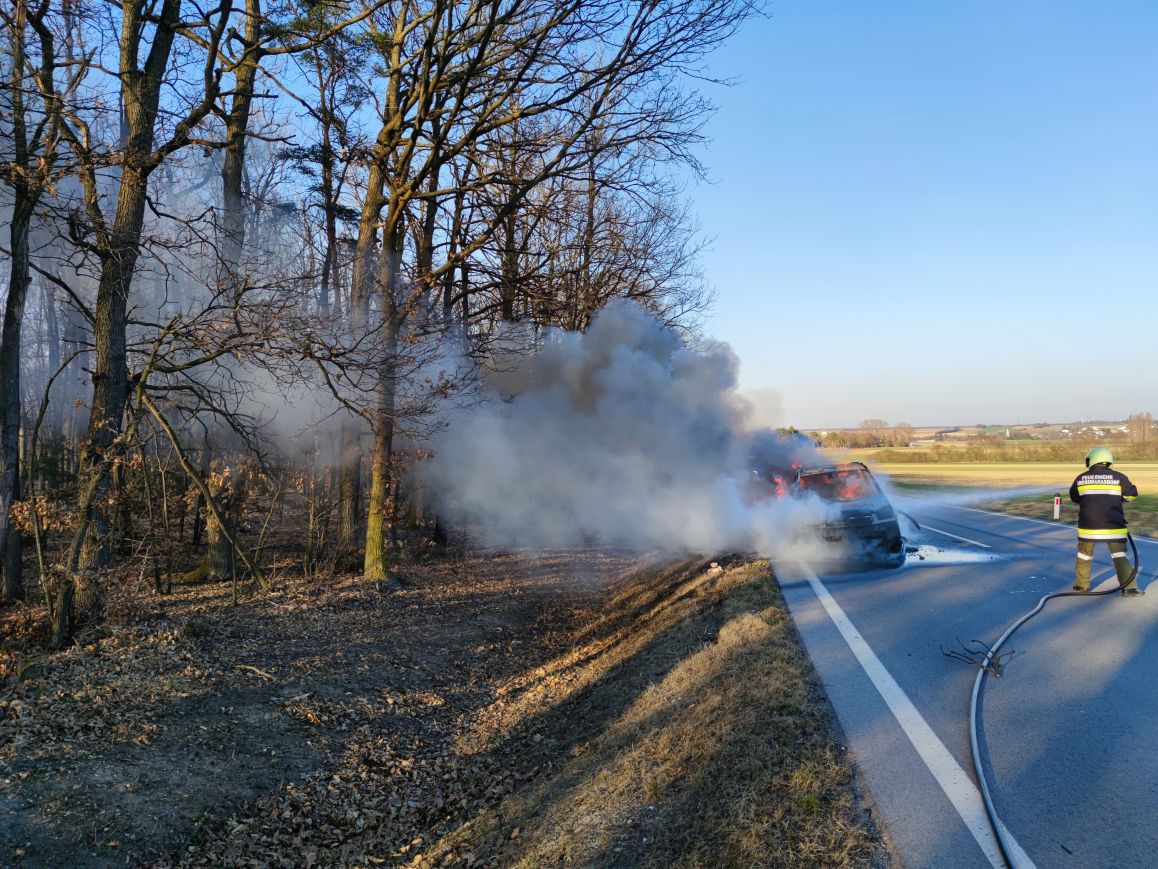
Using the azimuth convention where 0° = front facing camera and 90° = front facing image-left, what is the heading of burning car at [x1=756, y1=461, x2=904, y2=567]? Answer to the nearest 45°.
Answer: approximately 315°

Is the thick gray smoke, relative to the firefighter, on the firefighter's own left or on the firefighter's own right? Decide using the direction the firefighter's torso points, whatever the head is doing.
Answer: on the firefighter's own left

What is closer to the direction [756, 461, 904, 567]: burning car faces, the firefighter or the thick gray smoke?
the firefighter

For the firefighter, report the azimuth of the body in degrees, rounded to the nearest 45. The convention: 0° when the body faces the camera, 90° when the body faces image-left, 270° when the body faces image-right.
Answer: approximately 180°

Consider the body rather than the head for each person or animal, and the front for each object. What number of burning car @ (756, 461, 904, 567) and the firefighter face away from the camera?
1

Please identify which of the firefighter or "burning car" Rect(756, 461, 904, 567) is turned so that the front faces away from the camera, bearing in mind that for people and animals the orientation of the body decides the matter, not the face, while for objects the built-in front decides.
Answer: the firefighter

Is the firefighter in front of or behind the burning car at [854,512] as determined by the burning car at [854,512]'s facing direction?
in front
